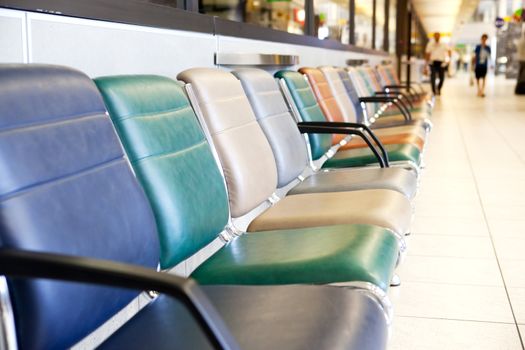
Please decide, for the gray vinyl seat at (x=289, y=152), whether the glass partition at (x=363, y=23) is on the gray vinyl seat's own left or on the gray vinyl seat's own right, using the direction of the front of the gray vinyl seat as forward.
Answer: on the gray vinyl seat's own left

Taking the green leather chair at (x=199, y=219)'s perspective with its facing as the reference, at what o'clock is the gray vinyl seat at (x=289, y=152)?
The gray vinyl seat is roughly at 8 o'clock from the green leather chair.

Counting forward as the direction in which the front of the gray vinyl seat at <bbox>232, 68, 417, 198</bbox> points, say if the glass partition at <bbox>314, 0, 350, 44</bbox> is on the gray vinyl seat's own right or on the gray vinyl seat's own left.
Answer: on the gray vinyl seat's own left

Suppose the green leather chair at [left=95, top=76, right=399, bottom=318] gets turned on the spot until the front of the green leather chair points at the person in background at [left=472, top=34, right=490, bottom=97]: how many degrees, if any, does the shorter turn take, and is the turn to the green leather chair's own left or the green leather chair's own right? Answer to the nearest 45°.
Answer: approximately 90° to the green leather chair's own left

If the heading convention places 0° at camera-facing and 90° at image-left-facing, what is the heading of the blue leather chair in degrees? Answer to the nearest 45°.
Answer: approximately 315°

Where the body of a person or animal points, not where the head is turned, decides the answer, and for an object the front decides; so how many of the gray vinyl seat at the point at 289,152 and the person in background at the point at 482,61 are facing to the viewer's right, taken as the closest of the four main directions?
1

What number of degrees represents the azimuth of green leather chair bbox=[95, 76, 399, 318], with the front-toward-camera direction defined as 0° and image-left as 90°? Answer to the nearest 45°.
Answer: approximately 315°

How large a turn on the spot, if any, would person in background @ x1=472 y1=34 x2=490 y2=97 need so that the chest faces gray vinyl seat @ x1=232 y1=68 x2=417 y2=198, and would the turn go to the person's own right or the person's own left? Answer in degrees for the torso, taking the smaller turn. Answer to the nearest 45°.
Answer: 0° — they already face it

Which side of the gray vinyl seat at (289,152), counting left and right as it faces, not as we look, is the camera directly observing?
right

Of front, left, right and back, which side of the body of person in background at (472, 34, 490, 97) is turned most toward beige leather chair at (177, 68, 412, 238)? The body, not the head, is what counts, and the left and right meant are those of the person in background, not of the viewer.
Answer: front

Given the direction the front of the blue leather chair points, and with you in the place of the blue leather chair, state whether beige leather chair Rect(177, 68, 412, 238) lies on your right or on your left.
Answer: on your left

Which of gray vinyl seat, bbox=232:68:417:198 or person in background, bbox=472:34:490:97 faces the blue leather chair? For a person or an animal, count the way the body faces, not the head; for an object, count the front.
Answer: the person in background

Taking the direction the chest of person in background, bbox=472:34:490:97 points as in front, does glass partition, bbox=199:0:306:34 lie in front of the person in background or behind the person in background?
in front

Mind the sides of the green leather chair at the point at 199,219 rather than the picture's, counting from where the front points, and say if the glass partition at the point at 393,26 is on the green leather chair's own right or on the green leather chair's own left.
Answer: on the green leather chair's own left

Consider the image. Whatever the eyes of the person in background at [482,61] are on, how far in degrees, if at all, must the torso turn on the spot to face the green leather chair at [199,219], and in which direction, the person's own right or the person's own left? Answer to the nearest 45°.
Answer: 0° — they already face it

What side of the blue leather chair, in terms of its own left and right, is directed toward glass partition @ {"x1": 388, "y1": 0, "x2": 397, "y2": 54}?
left
